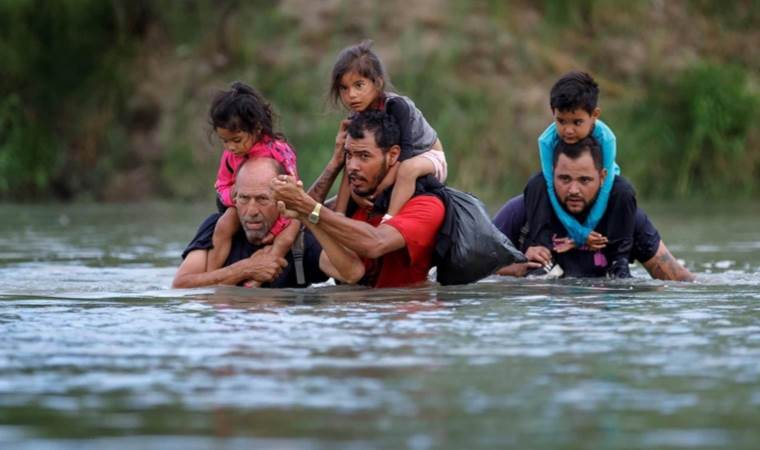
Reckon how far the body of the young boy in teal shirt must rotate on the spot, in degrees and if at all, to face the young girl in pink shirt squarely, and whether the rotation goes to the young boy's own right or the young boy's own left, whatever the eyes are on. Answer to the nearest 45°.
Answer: approximately 45° to the young boy's own right

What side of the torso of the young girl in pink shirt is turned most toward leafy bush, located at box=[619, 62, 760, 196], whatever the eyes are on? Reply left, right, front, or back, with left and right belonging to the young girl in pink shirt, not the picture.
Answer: back

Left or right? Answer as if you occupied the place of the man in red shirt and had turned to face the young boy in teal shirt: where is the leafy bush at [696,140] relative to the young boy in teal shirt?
left

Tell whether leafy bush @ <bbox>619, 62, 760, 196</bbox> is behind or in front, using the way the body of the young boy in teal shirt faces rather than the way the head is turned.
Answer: behind

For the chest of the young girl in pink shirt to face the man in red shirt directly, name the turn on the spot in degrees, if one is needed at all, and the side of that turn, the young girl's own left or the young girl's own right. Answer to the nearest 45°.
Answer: approximately 135° to the young girl's own left

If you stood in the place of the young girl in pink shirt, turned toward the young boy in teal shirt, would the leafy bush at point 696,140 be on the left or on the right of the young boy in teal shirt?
left
